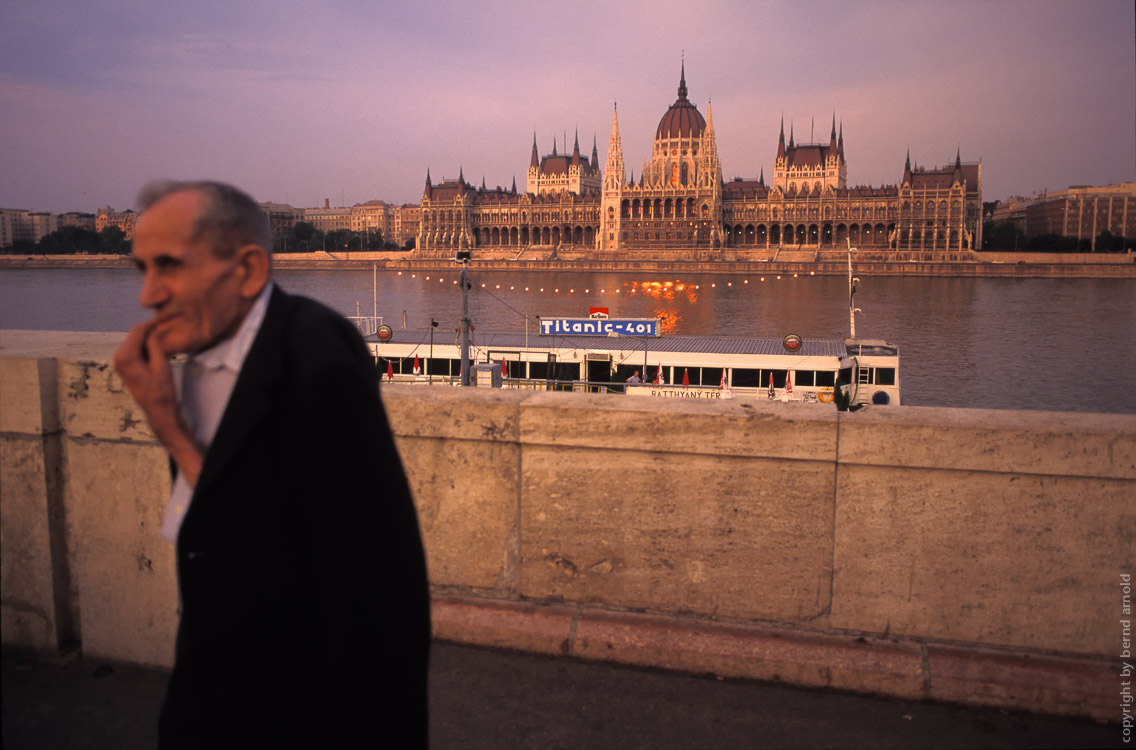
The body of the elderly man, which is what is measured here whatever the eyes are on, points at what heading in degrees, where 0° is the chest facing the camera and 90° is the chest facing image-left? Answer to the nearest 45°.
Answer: approximately 90°

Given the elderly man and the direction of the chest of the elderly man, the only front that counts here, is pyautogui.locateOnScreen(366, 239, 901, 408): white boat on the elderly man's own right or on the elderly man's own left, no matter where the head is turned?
on the elderly man's own right
